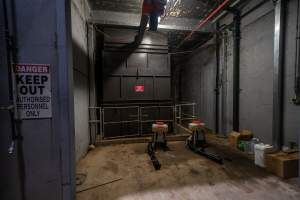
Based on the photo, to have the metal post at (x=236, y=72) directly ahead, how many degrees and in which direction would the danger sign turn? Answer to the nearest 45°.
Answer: approximately 90° to its left

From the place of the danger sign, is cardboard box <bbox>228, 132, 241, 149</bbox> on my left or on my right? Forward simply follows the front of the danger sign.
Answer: on my left

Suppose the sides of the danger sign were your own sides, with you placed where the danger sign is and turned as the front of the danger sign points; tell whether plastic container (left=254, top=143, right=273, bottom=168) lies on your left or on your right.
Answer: on your left

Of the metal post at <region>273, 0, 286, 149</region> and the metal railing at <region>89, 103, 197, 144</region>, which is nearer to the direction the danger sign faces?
the metal post

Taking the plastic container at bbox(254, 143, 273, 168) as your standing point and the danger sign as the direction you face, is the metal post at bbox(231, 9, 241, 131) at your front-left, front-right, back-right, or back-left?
back-right

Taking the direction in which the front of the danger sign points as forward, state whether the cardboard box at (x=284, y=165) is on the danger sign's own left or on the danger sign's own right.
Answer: on the danger sign's own left
